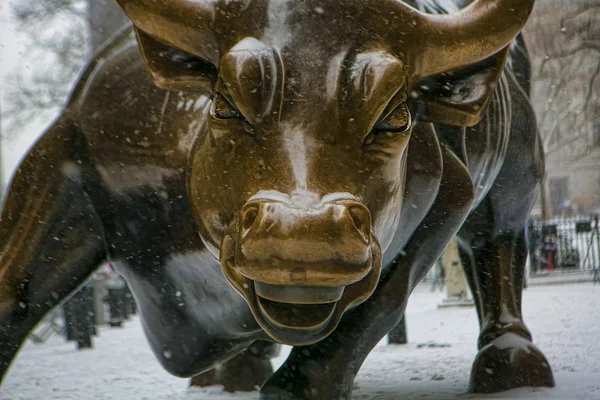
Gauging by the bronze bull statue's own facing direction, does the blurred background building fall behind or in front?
behind

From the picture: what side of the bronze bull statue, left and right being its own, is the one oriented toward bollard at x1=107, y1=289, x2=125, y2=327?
back

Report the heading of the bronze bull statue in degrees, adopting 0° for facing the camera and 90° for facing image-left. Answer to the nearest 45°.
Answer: approximately 0°

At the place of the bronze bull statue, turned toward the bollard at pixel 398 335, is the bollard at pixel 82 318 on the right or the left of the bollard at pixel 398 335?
left

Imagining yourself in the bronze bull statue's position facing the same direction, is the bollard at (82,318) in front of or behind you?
behind

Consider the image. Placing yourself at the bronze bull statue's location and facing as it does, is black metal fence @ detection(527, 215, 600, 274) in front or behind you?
behind

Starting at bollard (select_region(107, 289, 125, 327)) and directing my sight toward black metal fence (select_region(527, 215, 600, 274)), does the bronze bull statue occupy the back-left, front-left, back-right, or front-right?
back-right
